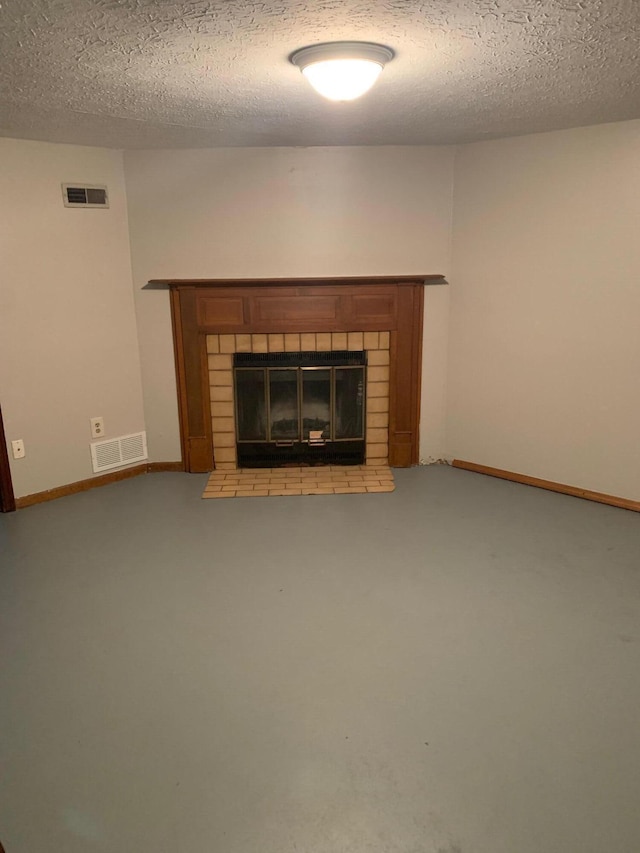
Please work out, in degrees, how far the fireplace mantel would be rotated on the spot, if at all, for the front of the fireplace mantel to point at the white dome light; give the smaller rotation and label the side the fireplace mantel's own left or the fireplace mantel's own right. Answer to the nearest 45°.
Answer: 0° — it already faces it

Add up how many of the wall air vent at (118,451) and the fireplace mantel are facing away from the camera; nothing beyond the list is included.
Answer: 0

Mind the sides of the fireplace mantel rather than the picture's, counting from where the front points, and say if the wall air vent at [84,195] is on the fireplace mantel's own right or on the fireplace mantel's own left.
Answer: on the fireplace mantel's own right

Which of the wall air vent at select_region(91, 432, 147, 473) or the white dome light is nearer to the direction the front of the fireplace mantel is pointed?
the white dome light

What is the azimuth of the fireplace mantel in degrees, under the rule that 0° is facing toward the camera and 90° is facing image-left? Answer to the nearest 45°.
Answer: approximately 0°

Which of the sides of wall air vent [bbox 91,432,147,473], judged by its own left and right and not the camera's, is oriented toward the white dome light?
front

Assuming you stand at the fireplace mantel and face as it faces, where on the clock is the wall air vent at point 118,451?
The wall air vent is roughly at 3 o'clock from the fireplace mantel.
